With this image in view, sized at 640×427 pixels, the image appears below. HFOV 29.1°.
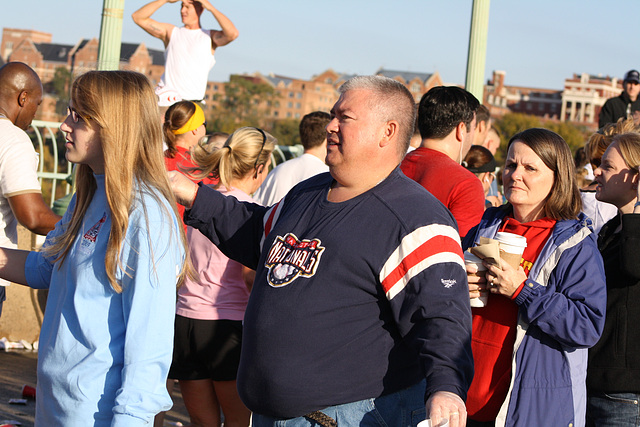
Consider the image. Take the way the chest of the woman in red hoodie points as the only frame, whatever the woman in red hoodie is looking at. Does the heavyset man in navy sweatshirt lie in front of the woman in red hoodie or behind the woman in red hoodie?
in front

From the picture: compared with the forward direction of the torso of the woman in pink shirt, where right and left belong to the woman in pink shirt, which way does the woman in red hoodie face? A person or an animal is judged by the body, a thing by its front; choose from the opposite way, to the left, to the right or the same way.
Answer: the opposite way

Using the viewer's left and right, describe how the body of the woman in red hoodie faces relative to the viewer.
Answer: facing the viewer and to the left of the viewer

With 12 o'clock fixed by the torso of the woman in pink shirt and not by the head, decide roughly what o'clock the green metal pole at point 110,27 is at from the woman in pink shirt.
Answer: The green metal pole is roughly at 10 o'clock from the woman in pink shirt.

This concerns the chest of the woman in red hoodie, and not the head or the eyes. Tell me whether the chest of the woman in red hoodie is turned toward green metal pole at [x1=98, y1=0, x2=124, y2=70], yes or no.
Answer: no

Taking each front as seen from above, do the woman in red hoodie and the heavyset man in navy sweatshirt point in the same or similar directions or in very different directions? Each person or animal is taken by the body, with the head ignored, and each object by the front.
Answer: same or similar directions

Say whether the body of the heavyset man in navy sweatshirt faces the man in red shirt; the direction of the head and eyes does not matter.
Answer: no

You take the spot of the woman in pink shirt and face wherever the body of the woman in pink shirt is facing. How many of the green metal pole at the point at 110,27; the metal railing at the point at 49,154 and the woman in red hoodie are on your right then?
1

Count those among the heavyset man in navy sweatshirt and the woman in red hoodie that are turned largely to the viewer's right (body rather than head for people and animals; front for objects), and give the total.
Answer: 0

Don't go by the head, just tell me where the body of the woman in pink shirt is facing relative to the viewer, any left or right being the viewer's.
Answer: facing away from the viewer and to the right of the viewer

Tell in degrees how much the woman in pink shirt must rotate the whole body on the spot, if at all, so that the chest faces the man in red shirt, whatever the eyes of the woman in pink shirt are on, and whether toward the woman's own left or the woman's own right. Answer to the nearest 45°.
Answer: approximately 45° to the woman's own right

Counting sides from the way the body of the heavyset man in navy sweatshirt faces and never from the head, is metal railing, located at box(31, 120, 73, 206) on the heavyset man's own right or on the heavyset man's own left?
on the heavyset man's own right

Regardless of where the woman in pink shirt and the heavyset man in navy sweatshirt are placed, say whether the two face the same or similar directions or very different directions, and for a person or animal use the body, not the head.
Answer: very different directions

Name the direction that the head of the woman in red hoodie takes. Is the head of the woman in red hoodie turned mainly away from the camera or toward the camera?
toward the camera

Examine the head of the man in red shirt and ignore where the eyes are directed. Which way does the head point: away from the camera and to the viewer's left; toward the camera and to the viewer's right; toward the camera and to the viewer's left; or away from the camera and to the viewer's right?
away from the camera and to the viewer's right

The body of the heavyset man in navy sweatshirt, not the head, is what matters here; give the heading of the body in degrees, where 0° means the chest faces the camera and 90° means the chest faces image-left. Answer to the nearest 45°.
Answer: approximately 45°

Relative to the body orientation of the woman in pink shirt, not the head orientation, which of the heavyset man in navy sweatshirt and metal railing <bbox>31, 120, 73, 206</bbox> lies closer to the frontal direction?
the metal railing
